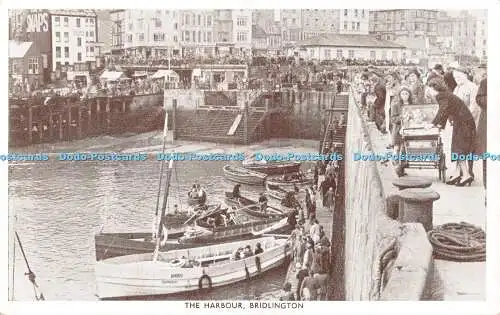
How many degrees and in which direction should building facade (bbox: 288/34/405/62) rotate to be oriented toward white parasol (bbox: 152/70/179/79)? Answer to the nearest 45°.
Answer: approximately 90° to its right

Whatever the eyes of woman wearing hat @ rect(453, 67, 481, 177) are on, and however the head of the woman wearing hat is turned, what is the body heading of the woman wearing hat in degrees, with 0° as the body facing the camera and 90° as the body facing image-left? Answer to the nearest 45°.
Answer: approximately 45°

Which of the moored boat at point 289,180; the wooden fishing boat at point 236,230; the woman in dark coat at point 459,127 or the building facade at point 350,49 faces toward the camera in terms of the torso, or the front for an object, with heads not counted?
the building facade

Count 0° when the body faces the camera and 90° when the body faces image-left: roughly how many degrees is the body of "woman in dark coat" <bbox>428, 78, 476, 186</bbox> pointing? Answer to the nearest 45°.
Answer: approximately 90°

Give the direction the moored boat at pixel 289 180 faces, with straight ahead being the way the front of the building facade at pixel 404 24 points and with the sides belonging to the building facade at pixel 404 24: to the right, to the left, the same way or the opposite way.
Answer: to the right

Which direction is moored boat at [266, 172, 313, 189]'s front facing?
to the viewer's left
